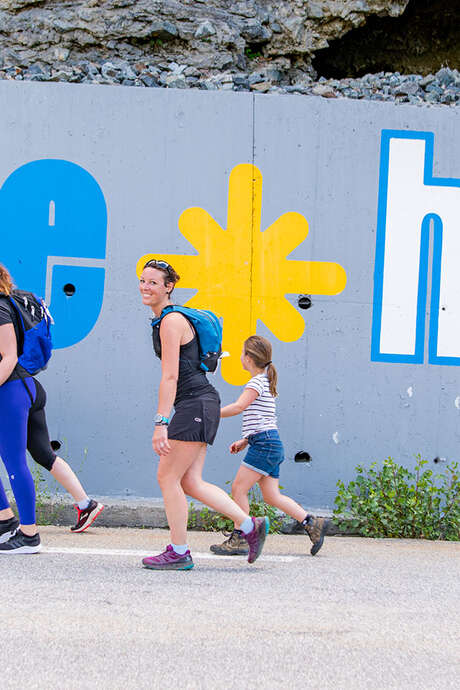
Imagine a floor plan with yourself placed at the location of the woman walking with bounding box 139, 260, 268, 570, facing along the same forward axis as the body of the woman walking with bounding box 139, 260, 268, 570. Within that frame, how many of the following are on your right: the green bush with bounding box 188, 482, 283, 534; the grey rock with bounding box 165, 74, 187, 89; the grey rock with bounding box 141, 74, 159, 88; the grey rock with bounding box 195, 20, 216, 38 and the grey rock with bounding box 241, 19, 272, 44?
5

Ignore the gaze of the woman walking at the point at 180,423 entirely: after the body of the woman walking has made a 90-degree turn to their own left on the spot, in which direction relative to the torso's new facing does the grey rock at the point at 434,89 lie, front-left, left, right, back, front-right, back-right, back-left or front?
back-left

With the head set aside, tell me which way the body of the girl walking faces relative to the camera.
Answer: to the viewer's left

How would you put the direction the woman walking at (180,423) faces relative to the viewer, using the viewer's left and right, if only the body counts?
facing to the left of the viewer

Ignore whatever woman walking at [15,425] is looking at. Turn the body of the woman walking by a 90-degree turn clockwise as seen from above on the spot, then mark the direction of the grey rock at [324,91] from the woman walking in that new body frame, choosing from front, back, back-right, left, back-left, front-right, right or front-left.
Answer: front-right

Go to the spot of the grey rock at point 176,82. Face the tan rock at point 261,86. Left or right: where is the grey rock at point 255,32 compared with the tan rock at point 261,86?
left

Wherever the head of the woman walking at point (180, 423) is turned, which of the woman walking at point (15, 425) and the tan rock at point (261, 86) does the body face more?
the woman walking

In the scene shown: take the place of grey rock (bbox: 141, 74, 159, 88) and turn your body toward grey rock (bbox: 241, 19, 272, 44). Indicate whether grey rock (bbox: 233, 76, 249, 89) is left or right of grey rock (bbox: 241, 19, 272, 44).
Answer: right

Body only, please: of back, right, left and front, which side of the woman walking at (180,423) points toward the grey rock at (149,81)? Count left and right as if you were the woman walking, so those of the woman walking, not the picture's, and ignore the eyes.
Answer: right

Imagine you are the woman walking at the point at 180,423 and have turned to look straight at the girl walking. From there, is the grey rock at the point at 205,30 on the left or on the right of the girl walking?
left

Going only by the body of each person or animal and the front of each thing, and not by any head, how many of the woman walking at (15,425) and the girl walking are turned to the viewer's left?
2
